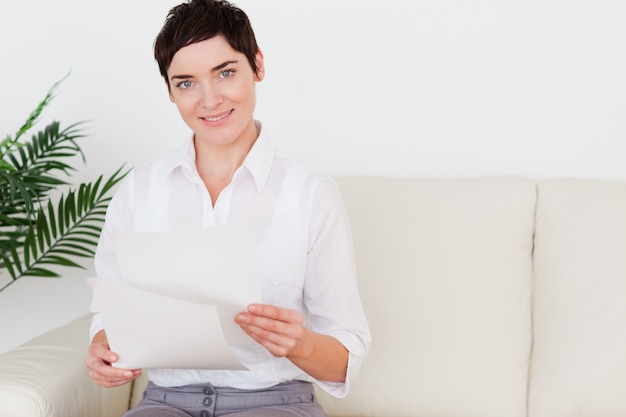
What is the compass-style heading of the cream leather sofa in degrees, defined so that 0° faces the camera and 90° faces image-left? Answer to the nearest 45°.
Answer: approximately 0°

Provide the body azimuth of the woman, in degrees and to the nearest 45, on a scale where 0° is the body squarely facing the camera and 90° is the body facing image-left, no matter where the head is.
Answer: approximately 0°

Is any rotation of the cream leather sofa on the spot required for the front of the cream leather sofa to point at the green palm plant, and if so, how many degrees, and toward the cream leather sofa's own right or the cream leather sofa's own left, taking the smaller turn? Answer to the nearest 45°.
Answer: approximately 90° to the cream leather sofa's own right

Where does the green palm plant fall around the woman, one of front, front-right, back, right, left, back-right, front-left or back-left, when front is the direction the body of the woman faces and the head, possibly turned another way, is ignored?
back-right
